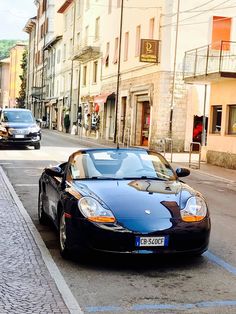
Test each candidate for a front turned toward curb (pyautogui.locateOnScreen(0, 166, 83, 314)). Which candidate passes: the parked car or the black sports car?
the parked car

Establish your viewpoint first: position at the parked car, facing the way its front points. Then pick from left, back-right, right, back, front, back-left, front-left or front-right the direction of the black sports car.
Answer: front

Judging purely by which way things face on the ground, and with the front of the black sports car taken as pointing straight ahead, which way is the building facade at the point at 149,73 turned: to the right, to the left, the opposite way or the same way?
to the right

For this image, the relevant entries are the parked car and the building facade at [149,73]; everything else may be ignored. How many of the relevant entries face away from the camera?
0

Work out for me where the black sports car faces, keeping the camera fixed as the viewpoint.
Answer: facing the viewer and to the right of the viewer

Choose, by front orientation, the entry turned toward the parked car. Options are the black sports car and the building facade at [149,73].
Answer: the building facade

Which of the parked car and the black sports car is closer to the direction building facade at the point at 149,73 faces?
the parked car

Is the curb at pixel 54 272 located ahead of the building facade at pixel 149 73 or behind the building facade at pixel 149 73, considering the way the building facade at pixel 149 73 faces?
ahead

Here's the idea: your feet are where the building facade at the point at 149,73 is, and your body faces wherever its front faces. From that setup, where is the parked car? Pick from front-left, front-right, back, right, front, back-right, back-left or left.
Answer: front

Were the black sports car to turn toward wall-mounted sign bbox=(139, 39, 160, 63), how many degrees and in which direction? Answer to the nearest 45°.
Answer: approximately 135° to its left

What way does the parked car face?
toward the camera

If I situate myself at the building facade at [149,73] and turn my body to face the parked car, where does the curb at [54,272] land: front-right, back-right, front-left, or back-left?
front-left

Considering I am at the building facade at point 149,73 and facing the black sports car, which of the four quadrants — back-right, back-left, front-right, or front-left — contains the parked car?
front-right

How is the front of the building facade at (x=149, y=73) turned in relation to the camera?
facing the viewer and to the left of the viewer

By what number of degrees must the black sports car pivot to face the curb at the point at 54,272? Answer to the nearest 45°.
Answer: approximately 90° to its right
